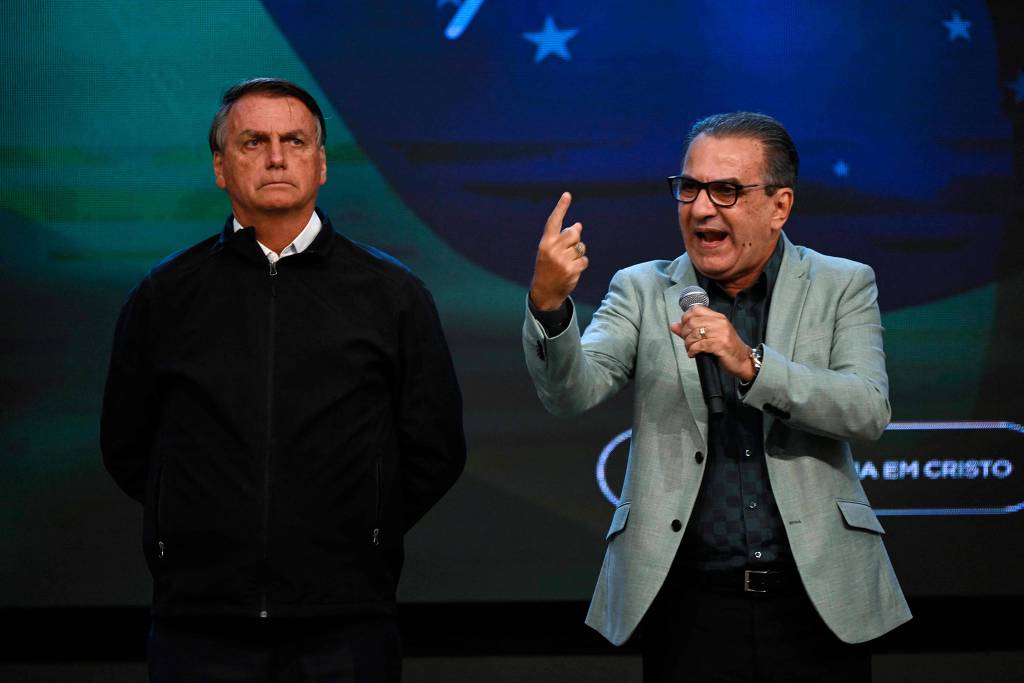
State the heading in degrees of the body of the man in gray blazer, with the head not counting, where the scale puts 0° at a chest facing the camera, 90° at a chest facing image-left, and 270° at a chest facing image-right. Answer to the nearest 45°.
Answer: approximately 0°

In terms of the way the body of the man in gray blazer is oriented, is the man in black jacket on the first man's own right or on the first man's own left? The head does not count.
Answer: on the first man's own right

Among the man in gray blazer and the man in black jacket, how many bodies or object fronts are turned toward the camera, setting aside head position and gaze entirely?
2

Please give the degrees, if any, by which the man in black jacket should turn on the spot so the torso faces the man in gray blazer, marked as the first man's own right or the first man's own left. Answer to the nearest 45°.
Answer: approximately 90° to the first man's own left
